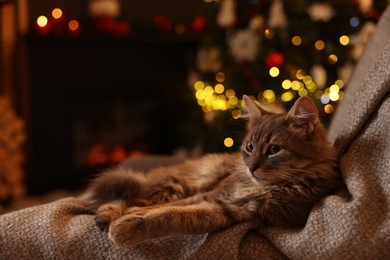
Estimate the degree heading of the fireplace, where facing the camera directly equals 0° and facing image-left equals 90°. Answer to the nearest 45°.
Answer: approximately 0°

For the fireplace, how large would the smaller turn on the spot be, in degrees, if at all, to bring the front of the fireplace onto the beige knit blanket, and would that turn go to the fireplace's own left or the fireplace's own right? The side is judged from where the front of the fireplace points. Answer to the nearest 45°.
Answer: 0° — it already faces it

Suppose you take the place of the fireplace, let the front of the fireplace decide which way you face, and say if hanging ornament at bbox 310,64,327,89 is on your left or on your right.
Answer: on your left

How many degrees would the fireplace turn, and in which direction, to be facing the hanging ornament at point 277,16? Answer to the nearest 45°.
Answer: approximately 45° to its left

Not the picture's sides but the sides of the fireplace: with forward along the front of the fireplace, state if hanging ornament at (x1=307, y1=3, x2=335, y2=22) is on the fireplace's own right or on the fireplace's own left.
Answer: on the fireplace's own left

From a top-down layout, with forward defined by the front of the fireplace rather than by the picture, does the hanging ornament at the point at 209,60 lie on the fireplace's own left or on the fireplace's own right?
on the fireplace's own left

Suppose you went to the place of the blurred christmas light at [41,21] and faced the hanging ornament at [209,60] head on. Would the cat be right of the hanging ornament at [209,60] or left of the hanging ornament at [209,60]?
right

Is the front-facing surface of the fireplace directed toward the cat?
yes
